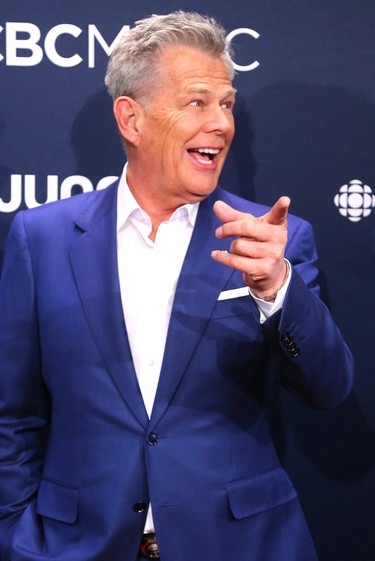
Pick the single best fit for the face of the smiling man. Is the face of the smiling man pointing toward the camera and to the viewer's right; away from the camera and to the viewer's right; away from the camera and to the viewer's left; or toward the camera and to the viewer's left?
toward the camera and to the viewer's right

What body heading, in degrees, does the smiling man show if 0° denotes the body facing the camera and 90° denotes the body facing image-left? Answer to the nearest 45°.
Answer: approximately 0°
